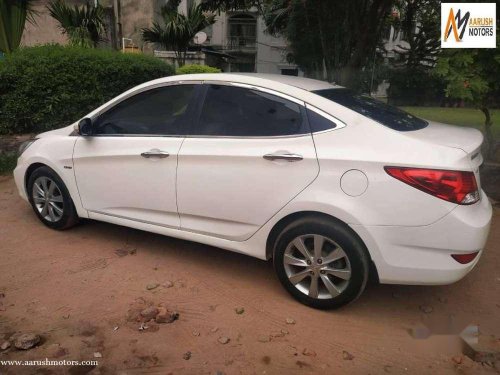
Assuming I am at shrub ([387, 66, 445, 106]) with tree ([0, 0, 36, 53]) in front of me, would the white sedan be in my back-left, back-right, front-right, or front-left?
front-left

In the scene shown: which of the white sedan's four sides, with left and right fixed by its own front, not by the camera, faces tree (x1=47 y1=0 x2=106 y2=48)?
front

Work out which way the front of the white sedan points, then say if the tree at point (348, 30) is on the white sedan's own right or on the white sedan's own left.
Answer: on the white sedan's own right

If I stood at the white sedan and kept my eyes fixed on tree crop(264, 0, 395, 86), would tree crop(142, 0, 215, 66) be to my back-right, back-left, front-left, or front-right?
front-left

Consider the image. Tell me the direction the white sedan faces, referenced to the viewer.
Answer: facing away from the viewer and to the left of the viewer

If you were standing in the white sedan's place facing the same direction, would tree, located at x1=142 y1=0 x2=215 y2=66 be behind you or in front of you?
in front

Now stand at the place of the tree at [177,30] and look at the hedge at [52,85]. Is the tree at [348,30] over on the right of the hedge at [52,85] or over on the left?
left

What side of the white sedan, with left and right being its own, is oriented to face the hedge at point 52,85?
front

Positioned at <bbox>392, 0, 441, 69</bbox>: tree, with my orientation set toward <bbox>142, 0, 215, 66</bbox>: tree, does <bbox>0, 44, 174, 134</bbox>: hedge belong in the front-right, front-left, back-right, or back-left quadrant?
front-left

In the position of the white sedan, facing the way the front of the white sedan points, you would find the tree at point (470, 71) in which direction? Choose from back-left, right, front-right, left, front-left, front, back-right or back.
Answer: right
